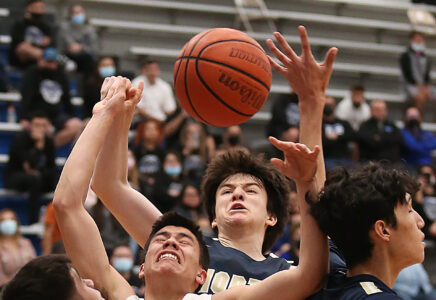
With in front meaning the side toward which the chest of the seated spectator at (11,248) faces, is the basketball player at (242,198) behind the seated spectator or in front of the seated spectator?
in front

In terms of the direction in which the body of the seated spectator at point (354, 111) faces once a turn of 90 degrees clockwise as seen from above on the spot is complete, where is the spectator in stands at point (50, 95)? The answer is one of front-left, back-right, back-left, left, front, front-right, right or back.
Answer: front-left

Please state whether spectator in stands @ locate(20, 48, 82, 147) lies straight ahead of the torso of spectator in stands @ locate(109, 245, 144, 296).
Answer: no

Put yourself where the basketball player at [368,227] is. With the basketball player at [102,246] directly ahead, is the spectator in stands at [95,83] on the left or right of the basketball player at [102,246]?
right

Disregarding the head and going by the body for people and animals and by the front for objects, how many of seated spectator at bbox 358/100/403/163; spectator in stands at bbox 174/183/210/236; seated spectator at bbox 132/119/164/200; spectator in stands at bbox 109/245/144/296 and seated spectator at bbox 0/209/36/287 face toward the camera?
5

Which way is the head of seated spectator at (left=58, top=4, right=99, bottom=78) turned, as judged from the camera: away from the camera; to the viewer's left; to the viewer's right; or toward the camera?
toward the camera

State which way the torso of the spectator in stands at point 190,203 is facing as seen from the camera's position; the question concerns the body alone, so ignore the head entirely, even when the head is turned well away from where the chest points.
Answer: toward the camera

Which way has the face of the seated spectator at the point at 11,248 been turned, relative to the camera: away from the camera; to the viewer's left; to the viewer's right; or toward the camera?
toward the camera

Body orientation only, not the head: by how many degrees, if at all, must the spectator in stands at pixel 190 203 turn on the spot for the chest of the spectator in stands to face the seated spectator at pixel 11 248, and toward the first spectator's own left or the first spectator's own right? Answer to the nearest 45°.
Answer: approximately 45° to the first spectator's own right

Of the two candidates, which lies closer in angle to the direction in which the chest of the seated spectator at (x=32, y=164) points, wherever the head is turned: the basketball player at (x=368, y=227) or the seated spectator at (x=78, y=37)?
the basketball player

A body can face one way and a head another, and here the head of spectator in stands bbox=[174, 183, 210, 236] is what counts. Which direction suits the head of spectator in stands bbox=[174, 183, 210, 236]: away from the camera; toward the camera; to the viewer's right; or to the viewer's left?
toward the camera

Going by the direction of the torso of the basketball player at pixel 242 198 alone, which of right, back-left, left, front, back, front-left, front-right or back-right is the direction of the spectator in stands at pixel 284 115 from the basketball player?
back

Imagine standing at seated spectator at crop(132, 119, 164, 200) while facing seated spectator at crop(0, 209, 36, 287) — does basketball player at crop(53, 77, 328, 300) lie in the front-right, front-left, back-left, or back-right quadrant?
front-left

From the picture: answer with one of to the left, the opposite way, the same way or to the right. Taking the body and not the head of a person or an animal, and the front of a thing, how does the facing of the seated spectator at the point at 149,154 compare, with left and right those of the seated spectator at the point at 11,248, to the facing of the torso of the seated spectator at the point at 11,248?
the same way

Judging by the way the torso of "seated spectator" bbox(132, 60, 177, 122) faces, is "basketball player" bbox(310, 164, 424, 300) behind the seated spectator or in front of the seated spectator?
in front

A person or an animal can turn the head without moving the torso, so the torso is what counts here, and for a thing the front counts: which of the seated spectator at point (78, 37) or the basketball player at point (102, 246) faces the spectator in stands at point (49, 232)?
the seated spectator

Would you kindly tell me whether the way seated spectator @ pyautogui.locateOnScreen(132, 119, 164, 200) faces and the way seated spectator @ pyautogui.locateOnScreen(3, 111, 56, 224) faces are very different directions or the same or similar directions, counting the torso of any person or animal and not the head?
same or similar directions

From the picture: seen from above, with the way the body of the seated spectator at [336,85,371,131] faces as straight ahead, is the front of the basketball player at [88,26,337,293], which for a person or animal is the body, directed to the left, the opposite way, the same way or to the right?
the same way

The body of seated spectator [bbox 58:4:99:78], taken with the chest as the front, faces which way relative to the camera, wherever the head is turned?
toward the camera
